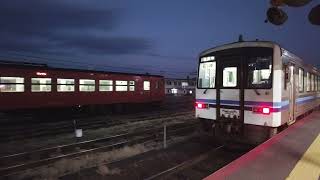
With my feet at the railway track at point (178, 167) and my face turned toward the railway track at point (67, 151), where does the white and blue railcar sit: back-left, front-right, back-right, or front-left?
back-right

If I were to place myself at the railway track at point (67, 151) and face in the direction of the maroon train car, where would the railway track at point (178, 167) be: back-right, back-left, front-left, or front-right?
back-right
